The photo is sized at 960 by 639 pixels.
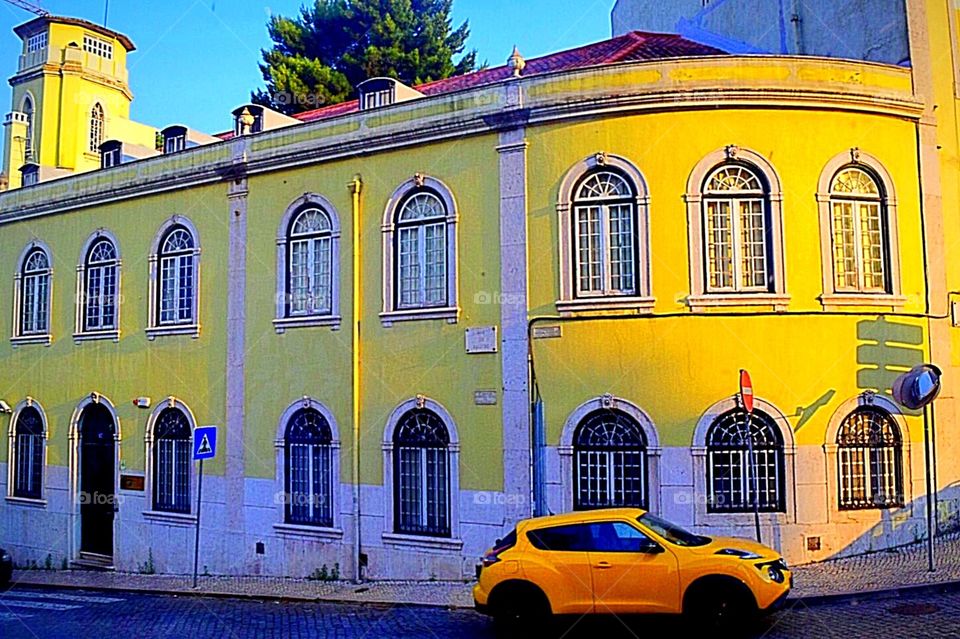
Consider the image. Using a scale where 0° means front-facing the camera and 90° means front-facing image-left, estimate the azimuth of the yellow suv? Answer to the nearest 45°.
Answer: approximately 270°

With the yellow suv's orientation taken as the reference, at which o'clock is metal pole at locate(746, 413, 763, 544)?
The metal pole is roughly at 10 o'clock from the yellow suv.

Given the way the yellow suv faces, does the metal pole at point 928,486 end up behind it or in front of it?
in front

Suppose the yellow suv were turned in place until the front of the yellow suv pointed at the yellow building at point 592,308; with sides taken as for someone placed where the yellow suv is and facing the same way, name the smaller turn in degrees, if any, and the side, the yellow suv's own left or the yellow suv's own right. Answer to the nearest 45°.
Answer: approximately 90° to the yellow suv's own left

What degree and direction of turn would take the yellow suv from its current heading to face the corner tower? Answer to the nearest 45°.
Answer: approximately 135° to its left

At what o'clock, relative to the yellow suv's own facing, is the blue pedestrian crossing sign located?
The blue pedestrian crossing sign is roughly at 7 o'clock from the yellow suv.
